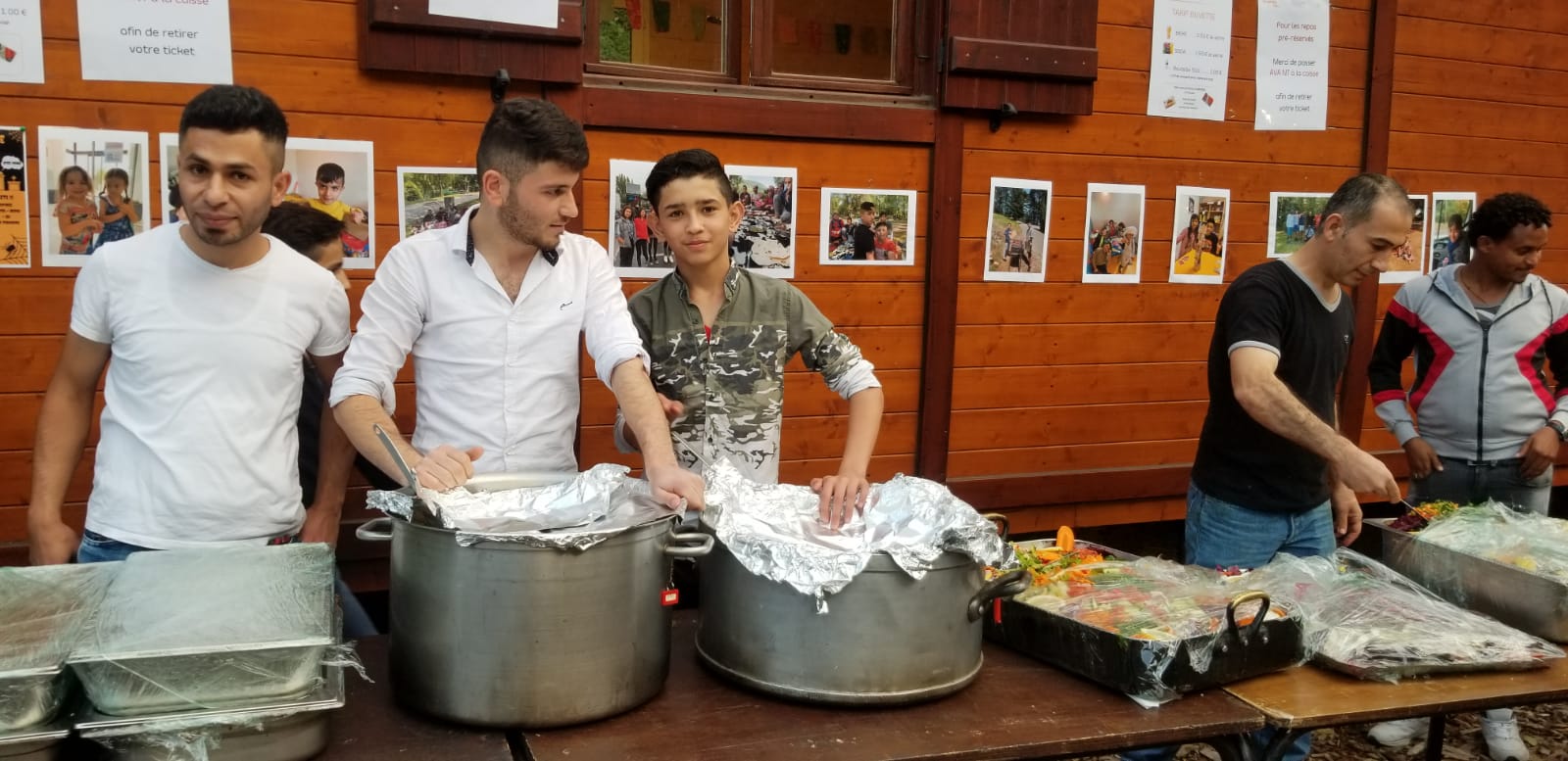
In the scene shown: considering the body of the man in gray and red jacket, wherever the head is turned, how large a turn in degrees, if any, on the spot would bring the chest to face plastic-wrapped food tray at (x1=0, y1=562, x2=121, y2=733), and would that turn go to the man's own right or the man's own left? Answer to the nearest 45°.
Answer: approximately 45° to the man's own right

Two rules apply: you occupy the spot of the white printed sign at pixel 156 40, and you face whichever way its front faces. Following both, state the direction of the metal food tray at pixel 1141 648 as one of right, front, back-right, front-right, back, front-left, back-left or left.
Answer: front-left

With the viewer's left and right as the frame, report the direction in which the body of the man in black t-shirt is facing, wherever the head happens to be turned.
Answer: facing the viewer and to the right of the viewer

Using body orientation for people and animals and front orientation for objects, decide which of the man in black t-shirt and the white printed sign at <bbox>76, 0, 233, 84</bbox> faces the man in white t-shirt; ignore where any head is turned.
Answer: the white printed sign

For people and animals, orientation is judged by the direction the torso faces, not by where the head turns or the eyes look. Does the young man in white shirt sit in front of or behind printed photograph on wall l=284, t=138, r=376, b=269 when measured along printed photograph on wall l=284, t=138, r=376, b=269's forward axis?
in front

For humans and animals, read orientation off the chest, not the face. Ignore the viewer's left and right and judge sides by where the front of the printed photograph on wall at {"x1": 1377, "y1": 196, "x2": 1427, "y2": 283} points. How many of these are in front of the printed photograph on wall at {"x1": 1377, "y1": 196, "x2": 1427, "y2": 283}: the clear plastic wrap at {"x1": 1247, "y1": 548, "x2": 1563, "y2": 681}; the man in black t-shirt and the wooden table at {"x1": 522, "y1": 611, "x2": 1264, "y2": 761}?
3

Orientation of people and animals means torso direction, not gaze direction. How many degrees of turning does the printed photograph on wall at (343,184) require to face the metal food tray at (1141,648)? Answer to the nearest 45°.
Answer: approximately 45° to its left

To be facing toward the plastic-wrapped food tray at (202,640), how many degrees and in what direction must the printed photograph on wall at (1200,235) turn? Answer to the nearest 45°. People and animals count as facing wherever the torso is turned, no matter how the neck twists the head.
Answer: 0° — it already faces it

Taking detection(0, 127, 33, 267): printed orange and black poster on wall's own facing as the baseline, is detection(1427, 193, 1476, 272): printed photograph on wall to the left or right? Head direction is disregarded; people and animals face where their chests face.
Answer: on its left

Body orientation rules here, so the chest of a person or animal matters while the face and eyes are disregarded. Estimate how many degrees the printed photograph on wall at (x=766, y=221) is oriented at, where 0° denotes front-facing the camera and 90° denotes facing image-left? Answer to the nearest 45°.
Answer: approximately 0°

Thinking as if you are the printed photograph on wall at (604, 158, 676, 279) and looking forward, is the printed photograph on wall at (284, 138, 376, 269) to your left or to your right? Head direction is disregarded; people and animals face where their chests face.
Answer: on your right

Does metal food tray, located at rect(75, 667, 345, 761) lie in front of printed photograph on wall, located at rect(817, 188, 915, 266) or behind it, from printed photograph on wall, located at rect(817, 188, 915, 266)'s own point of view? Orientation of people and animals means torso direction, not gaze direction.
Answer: in front
